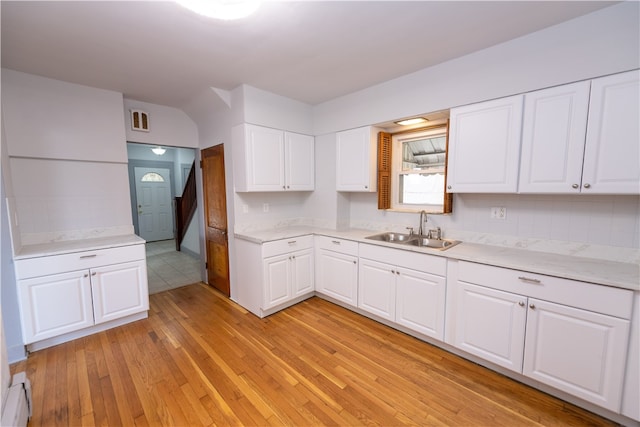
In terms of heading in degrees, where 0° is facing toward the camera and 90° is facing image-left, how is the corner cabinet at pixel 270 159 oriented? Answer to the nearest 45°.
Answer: approximately 315°

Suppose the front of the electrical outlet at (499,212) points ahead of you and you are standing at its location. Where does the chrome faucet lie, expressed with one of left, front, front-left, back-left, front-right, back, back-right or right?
right

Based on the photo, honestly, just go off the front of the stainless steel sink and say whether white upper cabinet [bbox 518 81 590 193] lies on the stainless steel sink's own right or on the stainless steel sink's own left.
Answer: on the stainless steel sink's own left

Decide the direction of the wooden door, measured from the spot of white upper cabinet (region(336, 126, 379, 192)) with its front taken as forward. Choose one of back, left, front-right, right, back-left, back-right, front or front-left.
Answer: front-right

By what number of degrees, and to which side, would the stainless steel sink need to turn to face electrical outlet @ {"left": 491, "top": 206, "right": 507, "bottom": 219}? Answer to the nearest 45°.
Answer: approximately 135° to its left

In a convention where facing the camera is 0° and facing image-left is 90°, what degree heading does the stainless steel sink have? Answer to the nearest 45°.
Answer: approximately 45°

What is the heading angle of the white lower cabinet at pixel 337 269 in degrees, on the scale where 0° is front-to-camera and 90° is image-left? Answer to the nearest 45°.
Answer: approximately 45°

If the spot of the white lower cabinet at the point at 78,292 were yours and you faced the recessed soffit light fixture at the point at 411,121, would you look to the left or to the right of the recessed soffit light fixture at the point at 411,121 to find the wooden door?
left
